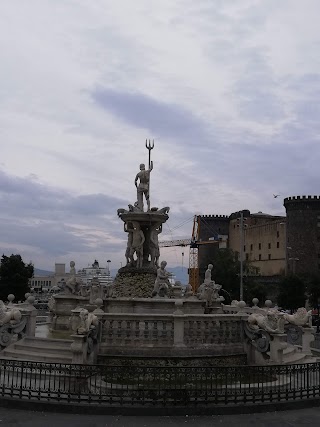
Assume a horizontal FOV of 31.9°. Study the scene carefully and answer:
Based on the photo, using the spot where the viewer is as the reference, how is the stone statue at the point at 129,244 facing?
facing to the left of the viewer

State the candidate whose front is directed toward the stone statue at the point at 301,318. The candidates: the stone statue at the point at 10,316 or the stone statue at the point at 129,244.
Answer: the stone statue at the point at 10,316

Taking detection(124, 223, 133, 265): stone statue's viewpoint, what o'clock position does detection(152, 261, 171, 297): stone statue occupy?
detection(152, 261, 171, 297): stone statue is roughly at 8 o'clock from detection(124, 223, 133, 265): stone statue.

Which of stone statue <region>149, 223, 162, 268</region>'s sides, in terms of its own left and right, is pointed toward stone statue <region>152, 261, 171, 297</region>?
right

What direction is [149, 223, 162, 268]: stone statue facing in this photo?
to the viewer's right
